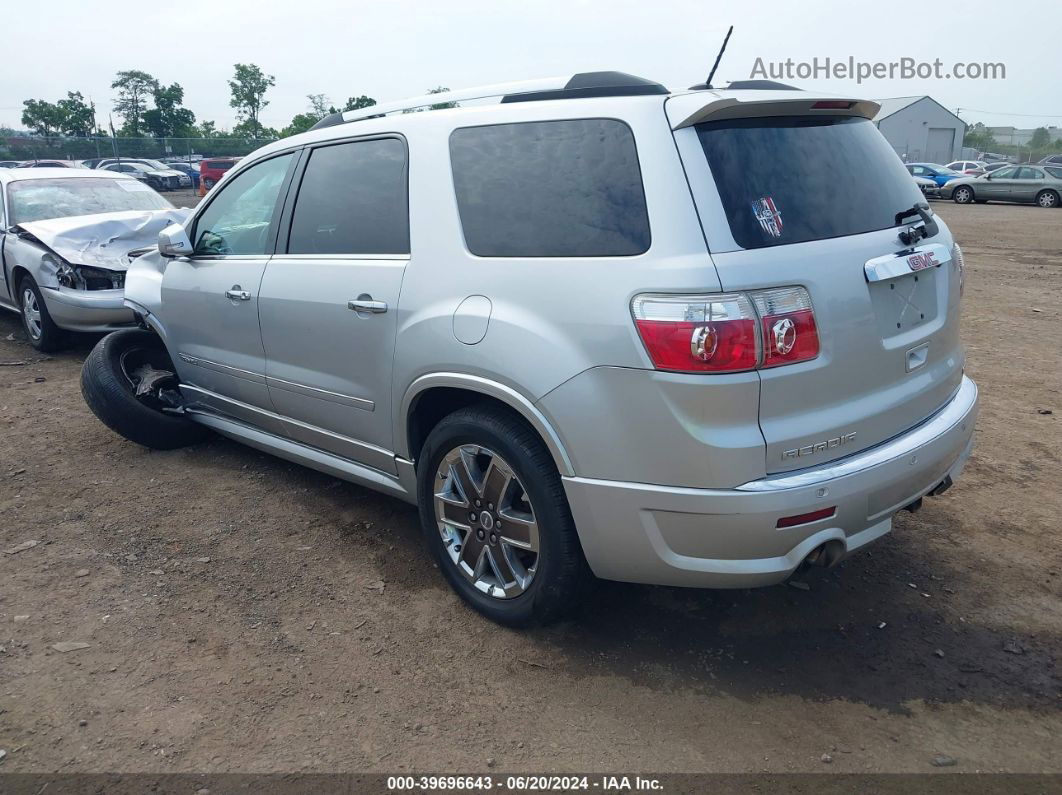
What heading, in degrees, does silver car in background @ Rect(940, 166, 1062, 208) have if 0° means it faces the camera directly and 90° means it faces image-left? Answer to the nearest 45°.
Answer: approximately 90°

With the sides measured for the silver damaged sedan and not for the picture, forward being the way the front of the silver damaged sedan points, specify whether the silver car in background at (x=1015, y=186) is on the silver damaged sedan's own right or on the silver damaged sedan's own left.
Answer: on the silver damaged sedan's own left

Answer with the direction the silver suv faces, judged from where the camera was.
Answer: facing away from the viewer and to the left of the viewer

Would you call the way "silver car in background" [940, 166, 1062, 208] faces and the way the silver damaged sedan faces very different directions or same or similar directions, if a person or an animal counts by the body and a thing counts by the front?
very different directions

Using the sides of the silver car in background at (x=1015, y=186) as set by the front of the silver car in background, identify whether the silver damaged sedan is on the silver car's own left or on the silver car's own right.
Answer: on the silver car's own left

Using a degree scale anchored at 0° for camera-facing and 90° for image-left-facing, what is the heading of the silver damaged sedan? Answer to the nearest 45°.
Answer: approximately 315°

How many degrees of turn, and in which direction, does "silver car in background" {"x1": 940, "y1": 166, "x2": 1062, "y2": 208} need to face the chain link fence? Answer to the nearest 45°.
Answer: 0° — it already faces it

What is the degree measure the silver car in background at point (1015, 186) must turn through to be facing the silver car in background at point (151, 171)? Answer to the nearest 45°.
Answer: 0° — it already faces it

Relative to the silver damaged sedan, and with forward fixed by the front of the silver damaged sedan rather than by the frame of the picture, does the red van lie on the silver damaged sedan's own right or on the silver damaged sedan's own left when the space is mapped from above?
on the silver damaged sedan's own left

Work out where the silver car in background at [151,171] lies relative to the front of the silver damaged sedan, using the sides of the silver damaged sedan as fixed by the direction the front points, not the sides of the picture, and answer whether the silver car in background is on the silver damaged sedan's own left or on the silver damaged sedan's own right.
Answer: on the silver damaged sedan's own left

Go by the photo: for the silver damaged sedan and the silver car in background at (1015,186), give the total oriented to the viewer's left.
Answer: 1

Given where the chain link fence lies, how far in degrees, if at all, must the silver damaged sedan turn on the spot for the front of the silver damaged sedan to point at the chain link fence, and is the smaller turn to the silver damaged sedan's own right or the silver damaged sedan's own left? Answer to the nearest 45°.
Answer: approximately 135° to the silver damaged sedan's own left
